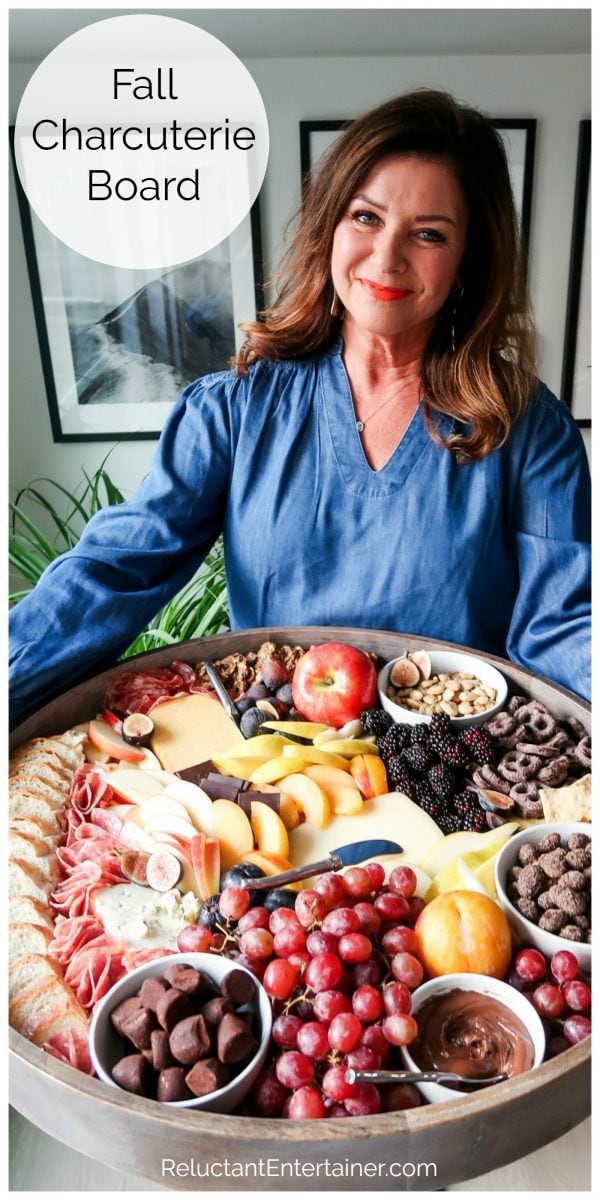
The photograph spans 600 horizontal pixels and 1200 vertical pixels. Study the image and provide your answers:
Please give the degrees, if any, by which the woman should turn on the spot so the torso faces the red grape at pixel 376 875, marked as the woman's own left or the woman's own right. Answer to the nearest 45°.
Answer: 0° — they already face it

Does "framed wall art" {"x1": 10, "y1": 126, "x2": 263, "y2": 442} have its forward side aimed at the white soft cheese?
yes

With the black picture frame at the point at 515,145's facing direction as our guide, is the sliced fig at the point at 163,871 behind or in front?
in front

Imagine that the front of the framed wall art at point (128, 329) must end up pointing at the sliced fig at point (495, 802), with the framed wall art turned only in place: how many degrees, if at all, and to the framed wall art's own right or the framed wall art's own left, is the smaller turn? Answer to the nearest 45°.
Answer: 0° — it already faces it

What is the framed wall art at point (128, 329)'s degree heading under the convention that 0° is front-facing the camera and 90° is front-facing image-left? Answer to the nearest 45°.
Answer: approximately 0°

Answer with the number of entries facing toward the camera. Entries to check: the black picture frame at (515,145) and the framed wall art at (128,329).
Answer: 2

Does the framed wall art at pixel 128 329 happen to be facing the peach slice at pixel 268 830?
yes

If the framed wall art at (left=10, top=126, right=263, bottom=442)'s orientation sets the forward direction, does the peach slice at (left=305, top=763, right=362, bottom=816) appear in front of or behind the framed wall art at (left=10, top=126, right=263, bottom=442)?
in front

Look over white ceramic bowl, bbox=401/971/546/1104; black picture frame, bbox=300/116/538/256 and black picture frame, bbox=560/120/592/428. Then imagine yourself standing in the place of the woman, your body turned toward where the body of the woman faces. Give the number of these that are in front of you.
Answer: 1

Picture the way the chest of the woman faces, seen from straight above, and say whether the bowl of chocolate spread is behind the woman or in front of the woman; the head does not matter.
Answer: in front
